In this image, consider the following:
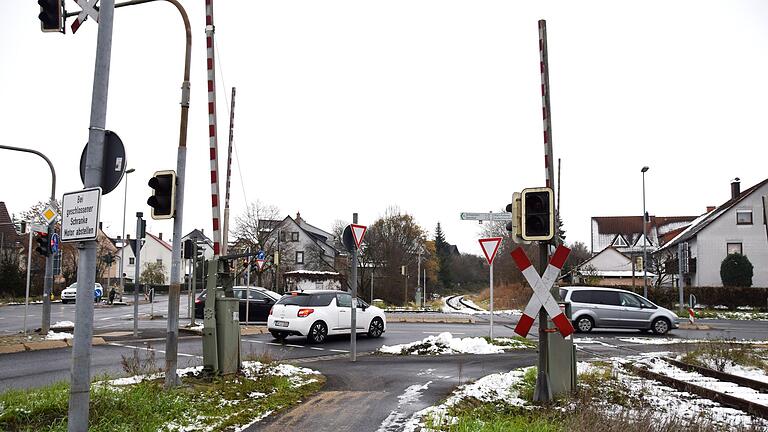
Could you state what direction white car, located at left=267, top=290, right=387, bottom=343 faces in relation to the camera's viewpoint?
facing away from the viewer and to the right of the viewer

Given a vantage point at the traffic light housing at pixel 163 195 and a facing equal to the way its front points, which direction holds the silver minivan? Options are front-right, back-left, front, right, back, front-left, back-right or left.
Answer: back

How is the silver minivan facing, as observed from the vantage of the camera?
facing to the right of the viewer

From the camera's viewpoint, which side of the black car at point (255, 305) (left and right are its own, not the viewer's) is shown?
right

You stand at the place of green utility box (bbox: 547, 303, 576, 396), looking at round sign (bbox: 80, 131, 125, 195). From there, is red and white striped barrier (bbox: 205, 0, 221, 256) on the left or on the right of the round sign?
right

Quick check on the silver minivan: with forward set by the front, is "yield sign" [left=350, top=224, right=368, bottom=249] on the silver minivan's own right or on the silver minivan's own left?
on the silver minivan's own right

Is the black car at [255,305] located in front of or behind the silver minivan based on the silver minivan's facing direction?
behind

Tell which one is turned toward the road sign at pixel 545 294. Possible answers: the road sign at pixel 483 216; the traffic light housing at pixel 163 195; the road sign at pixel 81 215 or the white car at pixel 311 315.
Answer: the road sign at pixel 483 216

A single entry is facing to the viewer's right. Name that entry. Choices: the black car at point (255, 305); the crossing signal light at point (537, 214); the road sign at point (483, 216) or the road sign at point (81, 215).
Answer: the black car

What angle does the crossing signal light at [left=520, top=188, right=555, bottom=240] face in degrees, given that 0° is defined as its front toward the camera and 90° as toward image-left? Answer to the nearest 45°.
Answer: approximately 0°

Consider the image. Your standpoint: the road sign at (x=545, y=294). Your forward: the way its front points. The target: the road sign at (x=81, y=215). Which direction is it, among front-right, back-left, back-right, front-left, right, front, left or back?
front-right

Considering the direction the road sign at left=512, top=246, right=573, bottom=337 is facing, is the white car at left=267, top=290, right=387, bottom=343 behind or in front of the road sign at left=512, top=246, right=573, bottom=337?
behind

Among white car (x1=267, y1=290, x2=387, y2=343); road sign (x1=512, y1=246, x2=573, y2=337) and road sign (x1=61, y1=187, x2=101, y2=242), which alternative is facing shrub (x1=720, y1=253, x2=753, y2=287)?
the white car

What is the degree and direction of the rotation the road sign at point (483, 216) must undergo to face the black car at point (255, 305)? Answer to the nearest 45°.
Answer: approximately 135° to its right
